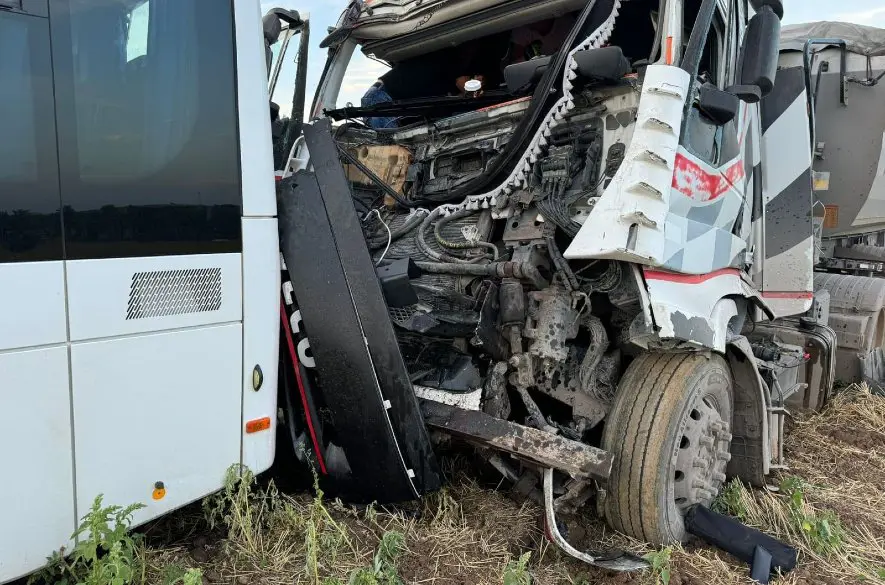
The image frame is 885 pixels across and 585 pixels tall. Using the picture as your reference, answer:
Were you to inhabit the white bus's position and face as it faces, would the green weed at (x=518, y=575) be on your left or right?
on your left

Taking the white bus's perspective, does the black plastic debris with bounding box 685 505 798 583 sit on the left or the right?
on its left

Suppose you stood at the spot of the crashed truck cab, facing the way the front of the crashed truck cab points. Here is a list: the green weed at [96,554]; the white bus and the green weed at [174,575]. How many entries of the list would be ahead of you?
3

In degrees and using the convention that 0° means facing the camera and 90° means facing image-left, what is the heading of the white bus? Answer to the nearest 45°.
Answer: approximately 45°

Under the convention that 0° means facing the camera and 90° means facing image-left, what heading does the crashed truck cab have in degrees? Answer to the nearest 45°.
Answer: approximately 45°

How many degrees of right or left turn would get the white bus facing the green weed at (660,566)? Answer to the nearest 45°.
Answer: approximately 135° to its left

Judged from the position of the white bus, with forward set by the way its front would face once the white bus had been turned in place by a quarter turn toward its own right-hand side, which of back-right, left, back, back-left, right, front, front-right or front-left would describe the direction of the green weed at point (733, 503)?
back-right

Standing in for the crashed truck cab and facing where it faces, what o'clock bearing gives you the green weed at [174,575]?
The green weed is roughly at 12 o'clock from the crashed truck cab.
